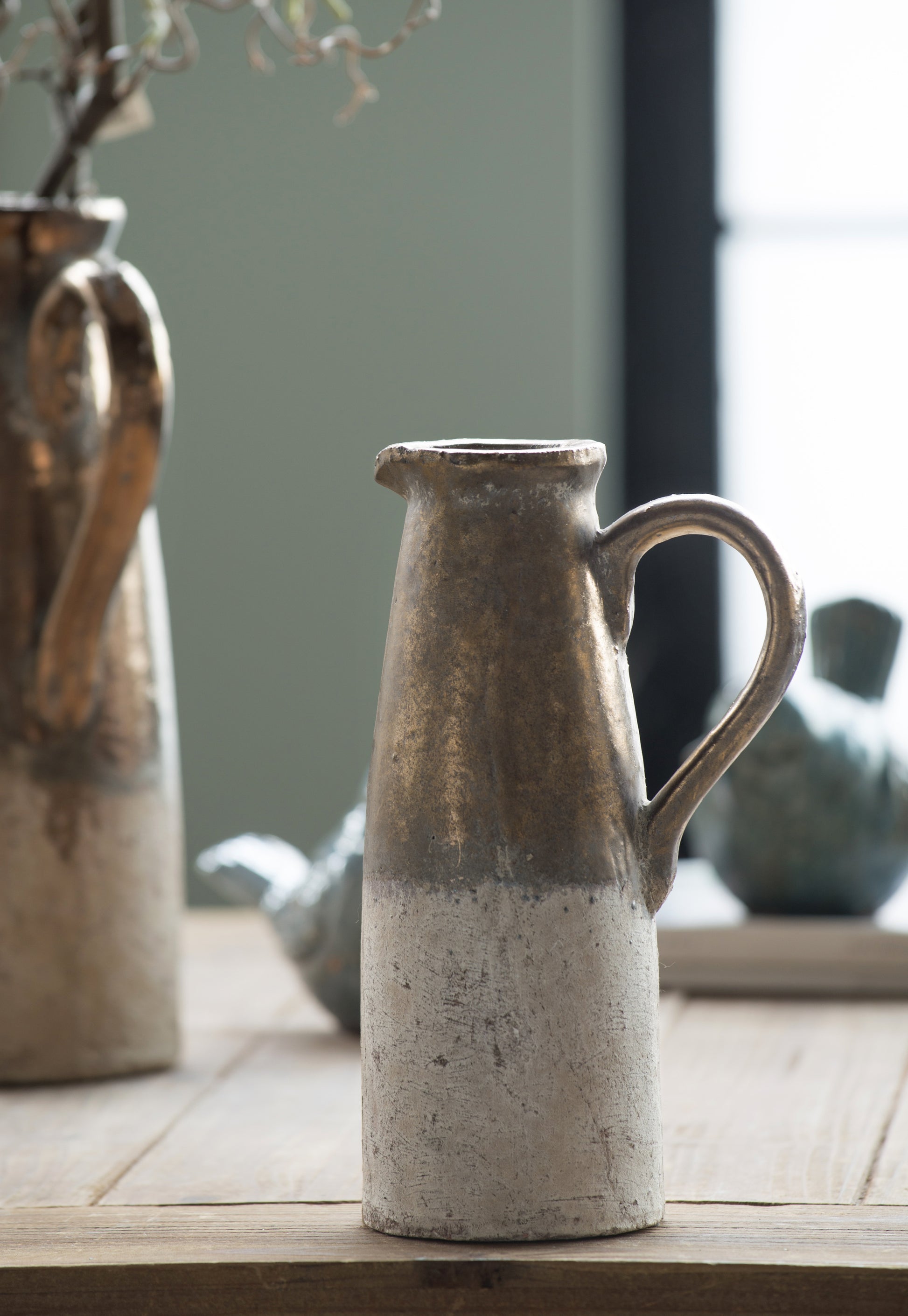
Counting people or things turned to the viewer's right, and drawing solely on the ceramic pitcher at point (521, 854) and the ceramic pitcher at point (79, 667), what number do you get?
0

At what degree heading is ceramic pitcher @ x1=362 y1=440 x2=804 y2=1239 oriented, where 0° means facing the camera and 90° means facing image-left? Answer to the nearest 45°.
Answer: approximately 90°

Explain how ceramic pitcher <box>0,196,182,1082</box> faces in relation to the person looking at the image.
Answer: facing away from the viewer and to the left of the viewer
